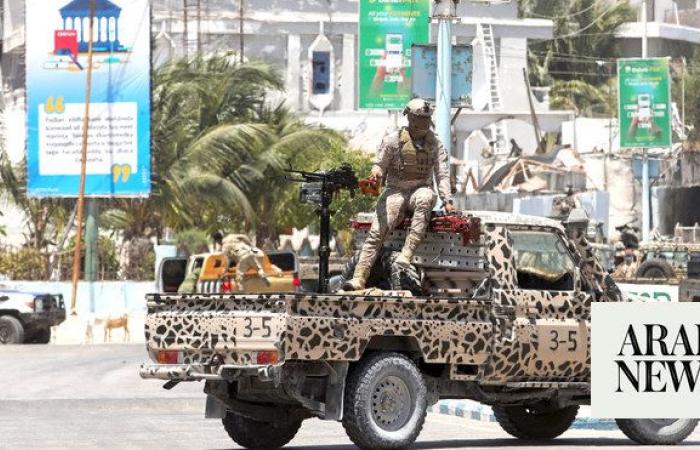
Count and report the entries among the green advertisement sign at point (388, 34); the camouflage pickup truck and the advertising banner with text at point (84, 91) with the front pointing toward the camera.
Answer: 2

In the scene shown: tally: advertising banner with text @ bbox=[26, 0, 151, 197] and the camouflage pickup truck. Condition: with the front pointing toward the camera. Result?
1

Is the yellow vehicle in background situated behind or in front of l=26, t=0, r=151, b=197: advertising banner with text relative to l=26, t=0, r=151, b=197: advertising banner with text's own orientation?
in front

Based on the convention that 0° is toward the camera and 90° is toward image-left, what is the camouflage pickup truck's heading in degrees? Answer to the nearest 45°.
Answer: approximately 225°

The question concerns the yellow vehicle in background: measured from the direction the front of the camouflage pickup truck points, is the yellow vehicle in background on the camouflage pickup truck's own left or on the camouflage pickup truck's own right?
on the camouflage pickup truck's own left

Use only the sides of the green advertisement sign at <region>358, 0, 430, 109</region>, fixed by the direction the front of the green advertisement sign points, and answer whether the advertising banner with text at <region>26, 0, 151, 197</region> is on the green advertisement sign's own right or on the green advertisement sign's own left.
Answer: on the green advertisement sign's own right

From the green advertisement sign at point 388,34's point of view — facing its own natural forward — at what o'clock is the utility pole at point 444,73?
The utility pole is roughly at 12 o'clock from the green advertisement sign.

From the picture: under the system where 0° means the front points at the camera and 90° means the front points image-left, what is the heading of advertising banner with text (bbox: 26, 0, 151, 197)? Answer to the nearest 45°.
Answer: approximately 0°

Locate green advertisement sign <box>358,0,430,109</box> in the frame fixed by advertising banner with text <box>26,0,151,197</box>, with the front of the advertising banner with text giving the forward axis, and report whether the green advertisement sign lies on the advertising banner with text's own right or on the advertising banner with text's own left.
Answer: on the advertising banner with text's own left

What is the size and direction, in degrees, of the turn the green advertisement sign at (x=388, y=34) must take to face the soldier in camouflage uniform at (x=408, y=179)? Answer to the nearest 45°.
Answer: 0° — it already faces them

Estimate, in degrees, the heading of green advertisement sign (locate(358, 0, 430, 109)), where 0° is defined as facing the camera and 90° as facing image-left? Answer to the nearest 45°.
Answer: approximately 0°

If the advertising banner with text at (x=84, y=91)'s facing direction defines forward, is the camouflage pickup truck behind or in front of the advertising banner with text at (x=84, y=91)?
in front
